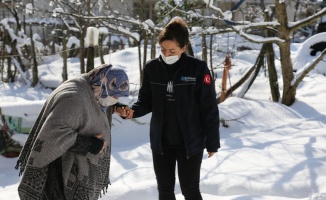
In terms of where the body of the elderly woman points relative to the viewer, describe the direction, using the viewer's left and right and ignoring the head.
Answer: facing to the right of the viewer

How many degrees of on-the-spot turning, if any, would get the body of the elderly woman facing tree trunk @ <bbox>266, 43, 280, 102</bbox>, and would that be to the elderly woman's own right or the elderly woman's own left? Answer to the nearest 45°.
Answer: approximately 45° to the elderly woman's own left

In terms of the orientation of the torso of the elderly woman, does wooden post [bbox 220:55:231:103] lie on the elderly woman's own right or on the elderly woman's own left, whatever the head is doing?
on the elderly woman's own left

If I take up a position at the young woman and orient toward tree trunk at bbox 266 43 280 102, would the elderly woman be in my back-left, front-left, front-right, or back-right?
back-left

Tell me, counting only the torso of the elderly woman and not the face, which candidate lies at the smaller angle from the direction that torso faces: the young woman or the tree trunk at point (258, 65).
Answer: the young woman

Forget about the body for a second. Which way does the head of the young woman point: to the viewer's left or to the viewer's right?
to the viewer's left

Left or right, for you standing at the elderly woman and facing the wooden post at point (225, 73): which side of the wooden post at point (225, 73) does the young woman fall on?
right

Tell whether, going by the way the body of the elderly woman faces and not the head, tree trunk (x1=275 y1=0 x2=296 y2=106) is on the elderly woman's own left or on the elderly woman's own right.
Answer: on the elderly woman's own left

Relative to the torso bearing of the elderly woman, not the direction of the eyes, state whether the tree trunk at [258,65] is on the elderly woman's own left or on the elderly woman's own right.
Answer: on the elderly woman's own left
